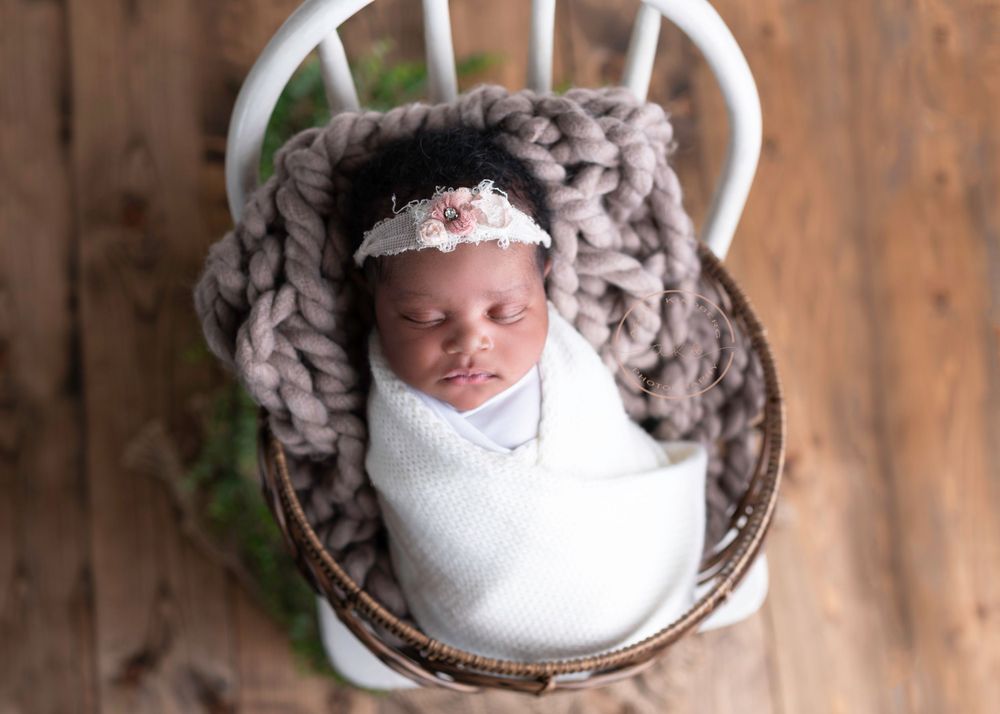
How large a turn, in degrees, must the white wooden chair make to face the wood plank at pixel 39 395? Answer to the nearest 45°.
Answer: approximately 135° to its right

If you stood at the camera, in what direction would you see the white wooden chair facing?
facing the viewer

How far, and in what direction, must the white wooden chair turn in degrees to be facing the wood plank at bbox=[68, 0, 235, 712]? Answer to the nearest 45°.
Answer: approximately 135° to its right

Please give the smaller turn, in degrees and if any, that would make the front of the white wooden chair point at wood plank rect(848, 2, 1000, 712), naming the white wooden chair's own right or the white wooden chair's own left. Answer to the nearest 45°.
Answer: approximately 135° to the white wooden chair's own left
